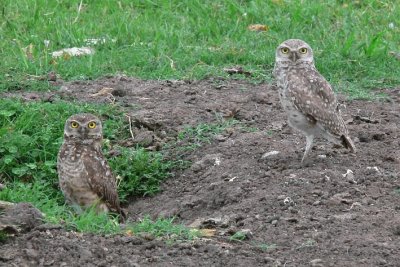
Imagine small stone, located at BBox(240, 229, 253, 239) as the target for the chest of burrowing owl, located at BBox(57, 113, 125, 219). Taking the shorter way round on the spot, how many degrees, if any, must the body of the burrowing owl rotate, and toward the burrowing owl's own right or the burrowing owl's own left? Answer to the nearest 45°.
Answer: approximately 90° to the burrowing owl's own left

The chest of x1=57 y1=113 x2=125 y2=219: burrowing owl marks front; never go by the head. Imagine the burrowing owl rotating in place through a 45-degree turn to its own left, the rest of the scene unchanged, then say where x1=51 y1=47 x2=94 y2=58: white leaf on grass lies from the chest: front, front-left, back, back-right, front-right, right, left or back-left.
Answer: back

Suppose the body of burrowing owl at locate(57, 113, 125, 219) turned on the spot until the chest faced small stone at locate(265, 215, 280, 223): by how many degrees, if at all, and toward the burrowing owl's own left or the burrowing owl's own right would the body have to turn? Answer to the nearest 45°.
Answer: approximately 90° to the burrowing owl's own left

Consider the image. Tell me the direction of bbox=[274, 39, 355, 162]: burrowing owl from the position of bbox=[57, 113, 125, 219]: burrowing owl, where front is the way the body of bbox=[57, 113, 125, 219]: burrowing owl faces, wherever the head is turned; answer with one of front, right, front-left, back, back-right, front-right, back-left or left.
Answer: back-left

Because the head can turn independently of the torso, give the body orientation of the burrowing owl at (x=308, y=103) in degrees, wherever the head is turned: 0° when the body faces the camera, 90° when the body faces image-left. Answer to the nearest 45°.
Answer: approximately 90°

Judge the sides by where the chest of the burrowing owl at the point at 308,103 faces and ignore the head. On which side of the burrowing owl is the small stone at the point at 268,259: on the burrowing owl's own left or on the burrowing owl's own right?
on the burrowing owl's own left
